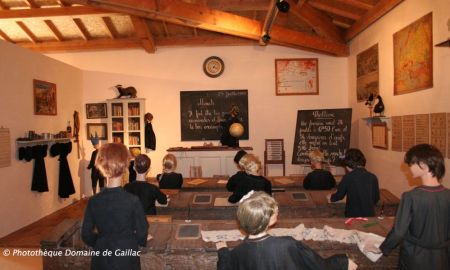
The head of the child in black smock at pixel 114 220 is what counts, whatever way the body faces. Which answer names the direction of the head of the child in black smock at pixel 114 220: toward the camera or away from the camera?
away from the camera

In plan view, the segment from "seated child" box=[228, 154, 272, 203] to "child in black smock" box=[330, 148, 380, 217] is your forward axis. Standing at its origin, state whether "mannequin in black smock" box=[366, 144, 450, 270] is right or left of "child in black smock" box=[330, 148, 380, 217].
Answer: right

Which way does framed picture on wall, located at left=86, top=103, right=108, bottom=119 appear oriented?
toward the camera

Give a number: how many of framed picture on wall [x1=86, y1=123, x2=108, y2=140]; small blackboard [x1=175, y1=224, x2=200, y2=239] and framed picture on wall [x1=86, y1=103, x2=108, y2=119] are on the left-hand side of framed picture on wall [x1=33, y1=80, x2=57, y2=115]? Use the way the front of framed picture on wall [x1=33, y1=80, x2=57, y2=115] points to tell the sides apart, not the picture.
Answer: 2

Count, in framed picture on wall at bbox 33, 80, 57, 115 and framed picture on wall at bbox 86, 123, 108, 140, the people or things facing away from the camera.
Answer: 0

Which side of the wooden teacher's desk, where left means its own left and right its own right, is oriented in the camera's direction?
front

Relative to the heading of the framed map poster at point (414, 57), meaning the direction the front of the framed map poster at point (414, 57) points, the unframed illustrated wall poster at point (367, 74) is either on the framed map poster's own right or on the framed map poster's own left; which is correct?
on the framed map poster's own right

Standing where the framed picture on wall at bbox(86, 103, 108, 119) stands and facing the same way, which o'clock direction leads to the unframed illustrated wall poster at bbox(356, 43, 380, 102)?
The unframed illustrated wall poster is roughly at 10 o'clock from the framed picture on wall.

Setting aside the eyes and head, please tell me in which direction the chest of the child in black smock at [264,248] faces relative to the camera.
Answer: away from the camera

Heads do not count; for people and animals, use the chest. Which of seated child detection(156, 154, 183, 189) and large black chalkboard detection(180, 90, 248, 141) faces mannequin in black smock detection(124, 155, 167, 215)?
the large black chalkboard

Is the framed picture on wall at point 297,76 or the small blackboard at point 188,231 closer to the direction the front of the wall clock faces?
the small blackboard

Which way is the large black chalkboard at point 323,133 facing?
toward the camera

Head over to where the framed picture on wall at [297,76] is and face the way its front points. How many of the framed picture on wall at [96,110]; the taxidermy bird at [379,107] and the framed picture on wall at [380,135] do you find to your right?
1

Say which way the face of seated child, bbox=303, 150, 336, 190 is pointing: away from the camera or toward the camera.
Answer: away from the camera
